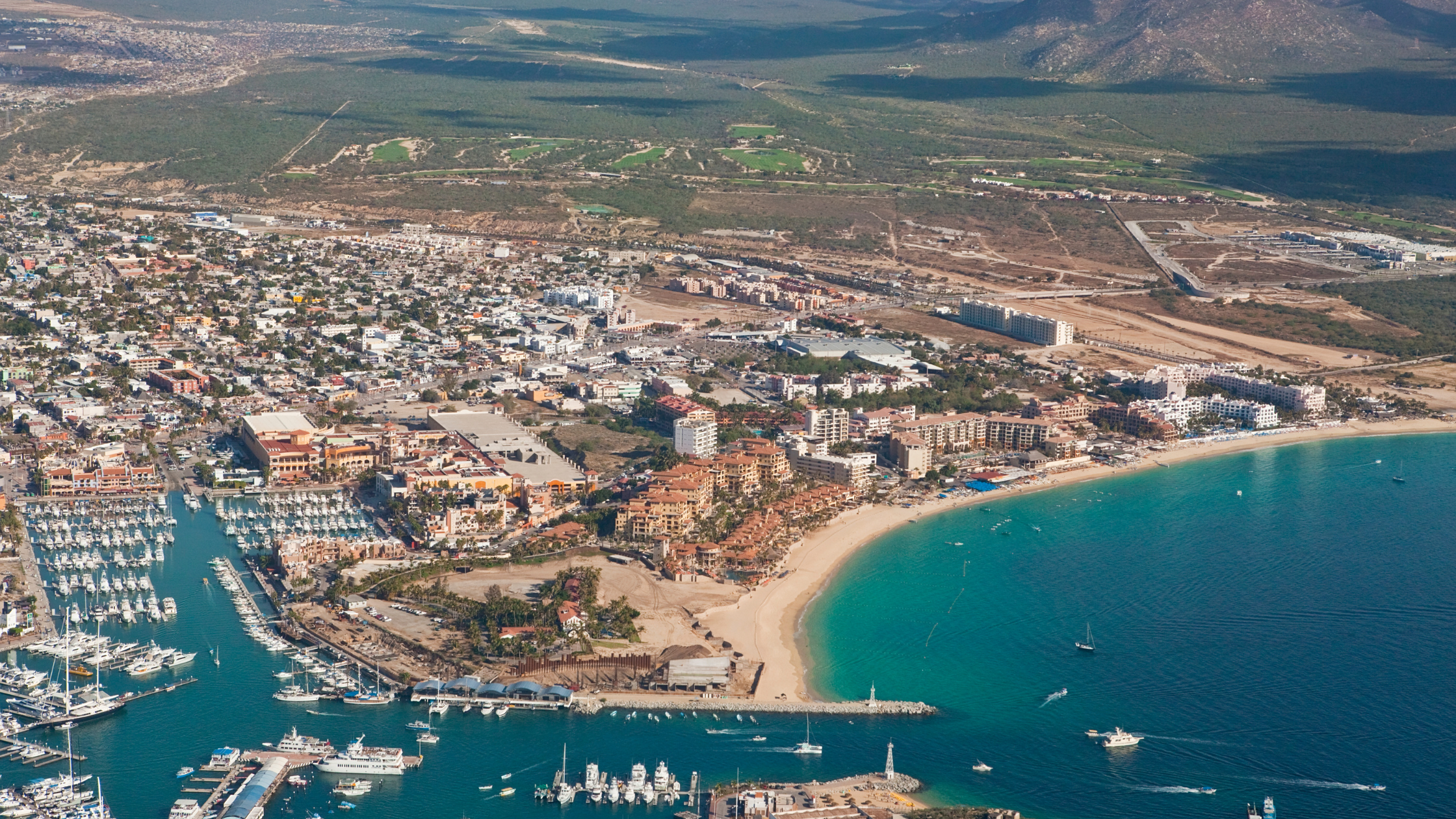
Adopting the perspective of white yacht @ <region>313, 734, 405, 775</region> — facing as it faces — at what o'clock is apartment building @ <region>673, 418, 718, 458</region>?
The apartment building is roughly at 4 o'clock from the white yacht.

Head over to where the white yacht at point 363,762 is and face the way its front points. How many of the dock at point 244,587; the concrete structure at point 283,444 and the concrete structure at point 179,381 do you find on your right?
3

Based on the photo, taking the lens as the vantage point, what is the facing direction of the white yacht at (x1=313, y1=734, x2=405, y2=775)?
facing to the left of the viewer

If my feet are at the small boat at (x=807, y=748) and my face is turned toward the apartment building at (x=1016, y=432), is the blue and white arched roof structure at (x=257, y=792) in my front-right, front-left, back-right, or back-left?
back-left

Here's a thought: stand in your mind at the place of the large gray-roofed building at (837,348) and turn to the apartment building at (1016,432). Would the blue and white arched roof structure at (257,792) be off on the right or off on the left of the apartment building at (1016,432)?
right

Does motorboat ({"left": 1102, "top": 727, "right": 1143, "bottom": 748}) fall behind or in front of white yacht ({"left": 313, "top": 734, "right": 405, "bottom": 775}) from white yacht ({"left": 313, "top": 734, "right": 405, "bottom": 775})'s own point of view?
behind

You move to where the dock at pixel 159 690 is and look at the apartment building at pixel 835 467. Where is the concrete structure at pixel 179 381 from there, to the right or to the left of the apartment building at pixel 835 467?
left

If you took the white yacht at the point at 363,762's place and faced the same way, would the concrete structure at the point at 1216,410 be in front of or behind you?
behind

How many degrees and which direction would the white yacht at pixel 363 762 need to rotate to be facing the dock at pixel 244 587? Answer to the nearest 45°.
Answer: approximately 90° to its right

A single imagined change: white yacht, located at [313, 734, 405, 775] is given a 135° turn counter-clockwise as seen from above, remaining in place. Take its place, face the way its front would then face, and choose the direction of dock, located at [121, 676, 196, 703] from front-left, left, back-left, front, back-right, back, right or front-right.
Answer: back

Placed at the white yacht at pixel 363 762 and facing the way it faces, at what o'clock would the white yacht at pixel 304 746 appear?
the white yacht at pixel 304 746 is roughly at 1 o'clock from the white yacht at pixel 363 762.
